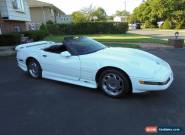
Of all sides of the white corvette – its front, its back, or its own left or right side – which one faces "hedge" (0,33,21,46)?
back

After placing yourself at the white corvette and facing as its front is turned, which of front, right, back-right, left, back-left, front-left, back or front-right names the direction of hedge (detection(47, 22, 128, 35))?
back-left

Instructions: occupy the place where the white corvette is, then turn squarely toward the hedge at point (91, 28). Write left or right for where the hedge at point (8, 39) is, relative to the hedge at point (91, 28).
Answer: left

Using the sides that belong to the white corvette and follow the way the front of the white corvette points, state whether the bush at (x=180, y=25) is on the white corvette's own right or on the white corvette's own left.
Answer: on the white corvette's own left

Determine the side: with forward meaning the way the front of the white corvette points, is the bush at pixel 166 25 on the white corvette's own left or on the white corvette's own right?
on the white corvette's own left

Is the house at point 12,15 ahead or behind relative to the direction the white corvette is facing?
behind

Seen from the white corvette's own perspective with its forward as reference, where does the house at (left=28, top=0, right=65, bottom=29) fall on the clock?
The house is roughly at 7 o'clock from the white corvette.

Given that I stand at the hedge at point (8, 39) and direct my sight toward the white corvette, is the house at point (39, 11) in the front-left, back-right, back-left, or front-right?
back-left

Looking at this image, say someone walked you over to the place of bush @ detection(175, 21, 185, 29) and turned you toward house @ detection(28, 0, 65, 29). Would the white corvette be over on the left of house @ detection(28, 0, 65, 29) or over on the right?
left

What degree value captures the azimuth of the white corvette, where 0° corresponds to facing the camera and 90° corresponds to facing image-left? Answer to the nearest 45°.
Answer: approximately 315°
